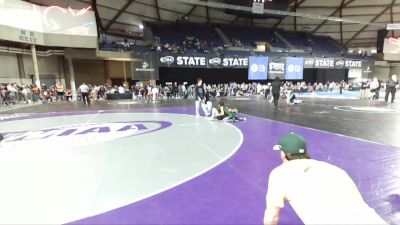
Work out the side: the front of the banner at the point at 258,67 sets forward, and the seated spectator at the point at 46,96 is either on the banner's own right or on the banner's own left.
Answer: on the banner's own right

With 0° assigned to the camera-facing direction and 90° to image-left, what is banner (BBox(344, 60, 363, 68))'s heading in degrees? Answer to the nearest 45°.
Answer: approximately 0°

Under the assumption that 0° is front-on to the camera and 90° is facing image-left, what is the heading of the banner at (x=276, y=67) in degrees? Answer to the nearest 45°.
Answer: approximately 0°

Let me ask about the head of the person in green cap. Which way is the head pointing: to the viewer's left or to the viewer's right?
to the viewer's left

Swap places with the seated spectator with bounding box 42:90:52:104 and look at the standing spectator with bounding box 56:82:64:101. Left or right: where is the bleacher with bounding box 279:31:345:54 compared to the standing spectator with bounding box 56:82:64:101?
right

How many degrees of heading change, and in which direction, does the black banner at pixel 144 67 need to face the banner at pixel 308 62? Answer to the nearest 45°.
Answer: approximately 90° to its left

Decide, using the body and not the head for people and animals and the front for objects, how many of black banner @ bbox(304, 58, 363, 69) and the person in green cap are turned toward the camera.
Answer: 1
